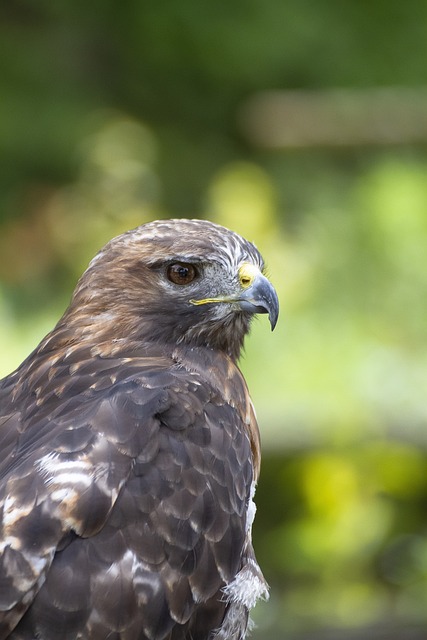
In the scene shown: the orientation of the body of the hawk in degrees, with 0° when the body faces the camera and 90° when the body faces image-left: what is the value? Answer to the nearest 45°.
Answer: approximately 270°
